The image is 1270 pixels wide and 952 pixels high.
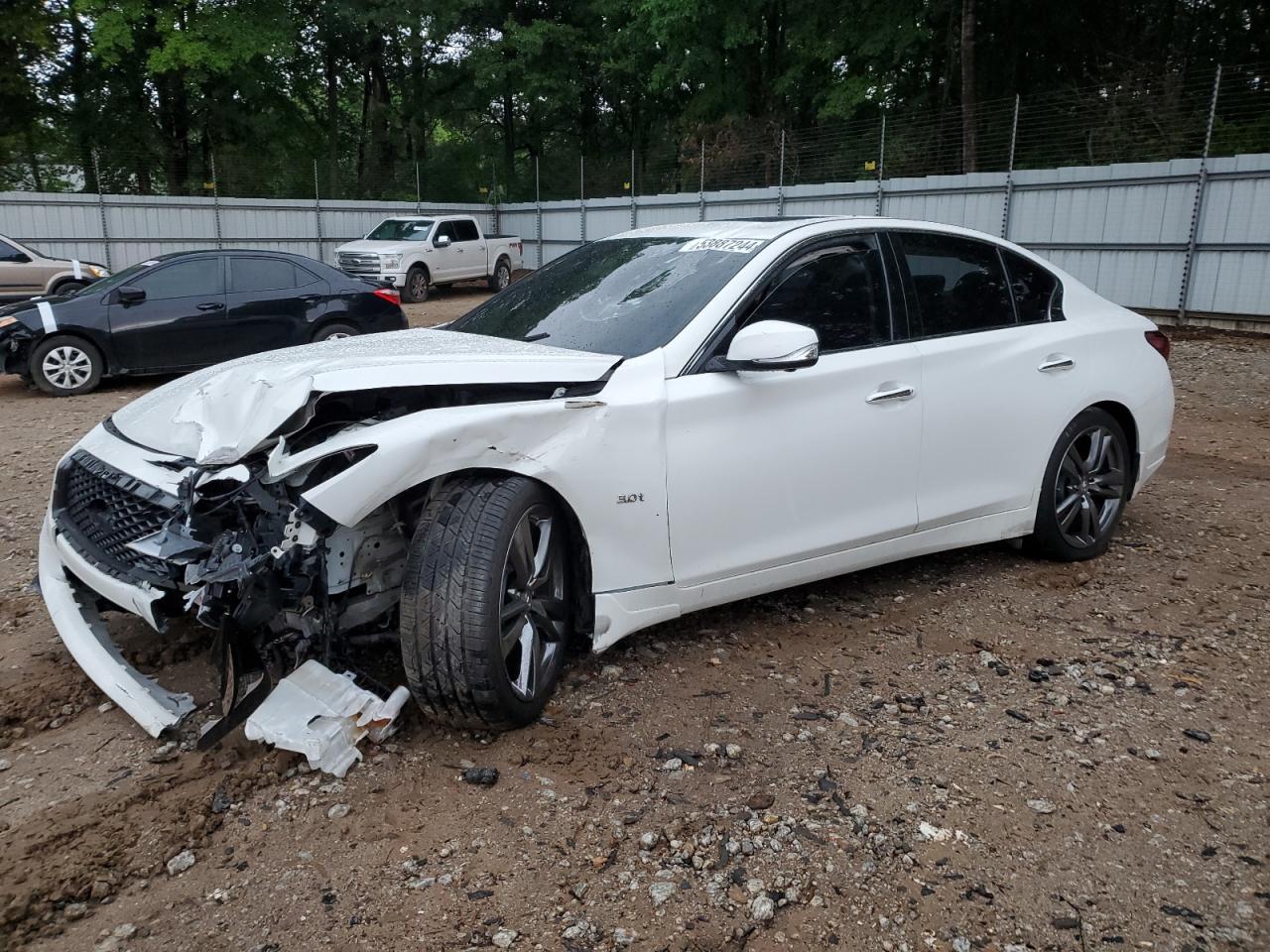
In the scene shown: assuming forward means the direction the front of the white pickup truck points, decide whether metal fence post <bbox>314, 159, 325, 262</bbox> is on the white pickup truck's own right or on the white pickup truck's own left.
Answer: on the white pickup truck's own right

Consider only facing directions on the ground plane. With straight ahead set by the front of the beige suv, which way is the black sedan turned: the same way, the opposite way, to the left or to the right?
the opposite way

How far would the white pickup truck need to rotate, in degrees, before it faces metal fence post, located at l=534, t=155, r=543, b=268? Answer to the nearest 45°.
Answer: approximately 180°

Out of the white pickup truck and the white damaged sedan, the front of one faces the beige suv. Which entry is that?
the white pickup truck

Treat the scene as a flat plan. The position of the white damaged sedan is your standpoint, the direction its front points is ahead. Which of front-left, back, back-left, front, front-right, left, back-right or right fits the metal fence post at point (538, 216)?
back-right

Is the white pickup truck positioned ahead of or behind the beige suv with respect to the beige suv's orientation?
ahead

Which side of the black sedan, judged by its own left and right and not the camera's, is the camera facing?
left

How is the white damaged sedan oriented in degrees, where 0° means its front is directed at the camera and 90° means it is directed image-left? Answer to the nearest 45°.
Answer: approximately 45°

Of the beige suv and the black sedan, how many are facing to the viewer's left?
1

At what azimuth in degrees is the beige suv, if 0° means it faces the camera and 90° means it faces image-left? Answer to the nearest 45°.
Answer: approximately 270°

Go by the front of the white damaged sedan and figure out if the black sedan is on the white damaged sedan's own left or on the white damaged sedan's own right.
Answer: on the white damaged sedan's own right

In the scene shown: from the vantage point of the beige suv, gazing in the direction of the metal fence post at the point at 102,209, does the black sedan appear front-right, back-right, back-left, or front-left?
back-right

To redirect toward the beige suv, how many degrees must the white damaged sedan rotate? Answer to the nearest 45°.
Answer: approximately 90° to its right
